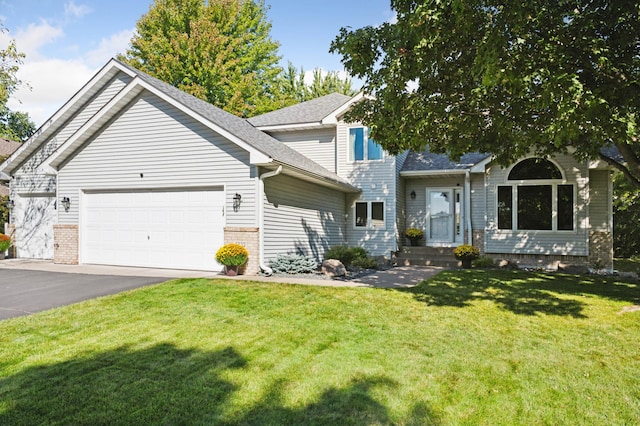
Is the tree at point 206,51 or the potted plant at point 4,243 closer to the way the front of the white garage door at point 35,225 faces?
the potted plant

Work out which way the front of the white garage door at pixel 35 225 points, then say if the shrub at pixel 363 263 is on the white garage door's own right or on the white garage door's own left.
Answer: on the white garage door's own left

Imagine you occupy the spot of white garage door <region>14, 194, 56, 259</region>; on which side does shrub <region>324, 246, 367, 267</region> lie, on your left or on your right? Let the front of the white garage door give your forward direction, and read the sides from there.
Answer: on your left
